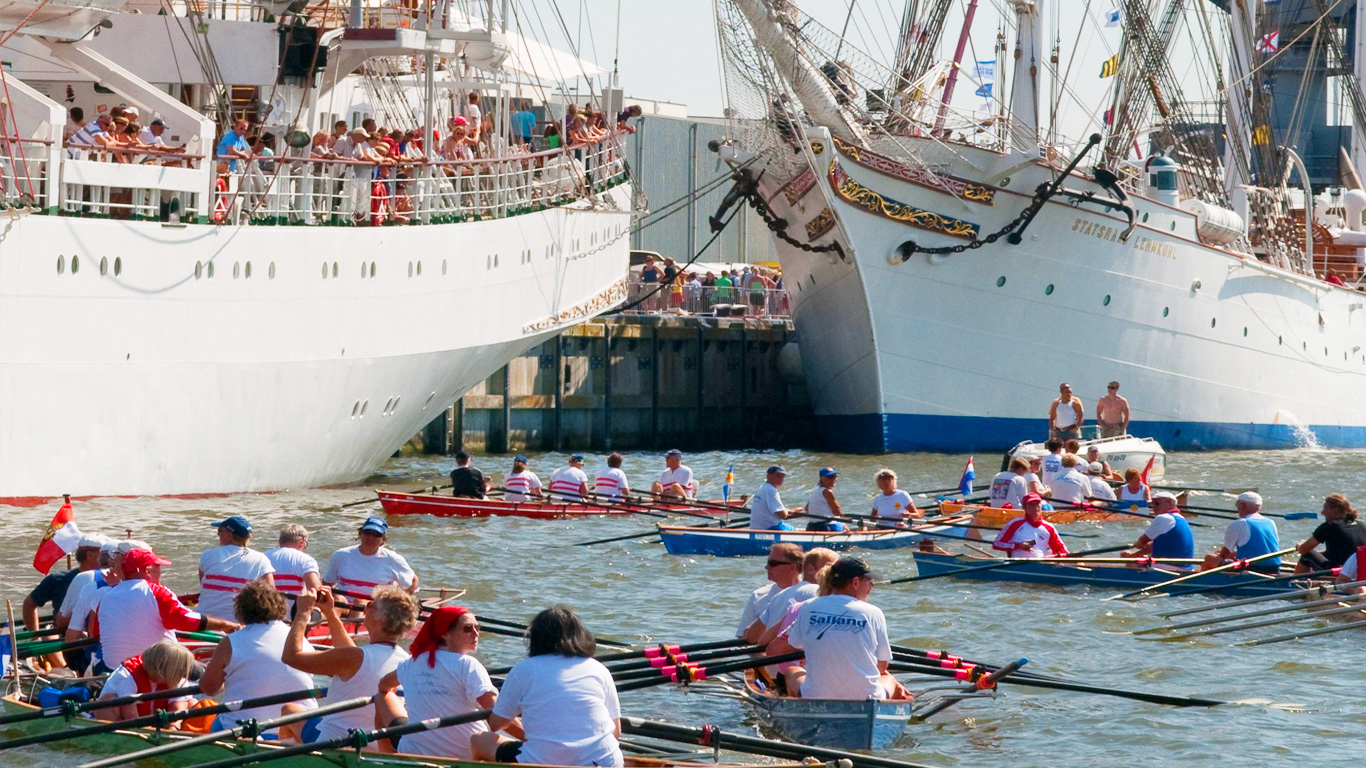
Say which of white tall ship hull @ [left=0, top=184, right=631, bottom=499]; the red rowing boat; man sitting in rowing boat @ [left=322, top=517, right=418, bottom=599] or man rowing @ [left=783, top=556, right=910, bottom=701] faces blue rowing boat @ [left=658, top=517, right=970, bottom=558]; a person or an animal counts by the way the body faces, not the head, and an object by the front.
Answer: man rowing @ [left=783, top=556, right=910, bottom=701]

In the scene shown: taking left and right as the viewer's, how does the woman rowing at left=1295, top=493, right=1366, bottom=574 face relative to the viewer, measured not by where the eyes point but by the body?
facing to the left of the viewer

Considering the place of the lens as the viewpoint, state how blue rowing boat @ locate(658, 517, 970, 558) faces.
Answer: facing to the left of the viewer

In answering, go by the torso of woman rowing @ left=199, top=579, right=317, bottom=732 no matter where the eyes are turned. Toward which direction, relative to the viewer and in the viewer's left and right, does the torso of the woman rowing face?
facing away from the viewer and to the left of the viewer

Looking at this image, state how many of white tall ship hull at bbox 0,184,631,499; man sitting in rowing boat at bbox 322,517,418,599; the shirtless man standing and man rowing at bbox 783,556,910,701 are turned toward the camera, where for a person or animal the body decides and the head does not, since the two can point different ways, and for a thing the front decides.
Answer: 2

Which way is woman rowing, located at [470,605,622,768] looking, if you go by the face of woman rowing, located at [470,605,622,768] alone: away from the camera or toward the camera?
away from the camera

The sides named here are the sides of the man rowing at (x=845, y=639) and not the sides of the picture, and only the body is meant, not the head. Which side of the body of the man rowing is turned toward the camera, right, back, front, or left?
back

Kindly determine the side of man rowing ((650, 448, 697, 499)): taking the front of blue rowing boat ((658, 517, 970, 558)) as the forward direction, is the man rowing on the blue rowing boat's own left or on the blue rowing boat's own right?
on the blue rowing boat's own right
